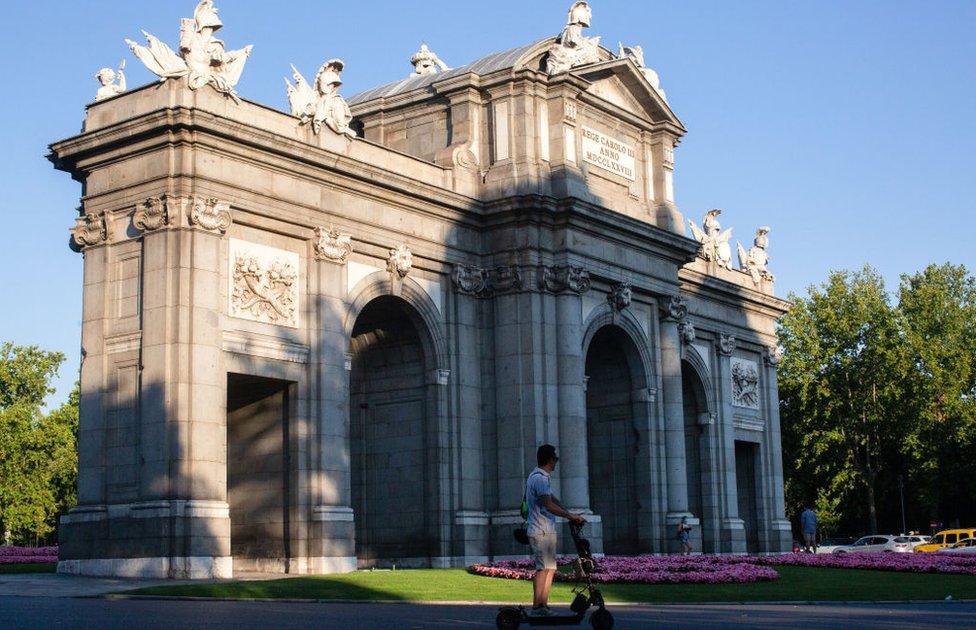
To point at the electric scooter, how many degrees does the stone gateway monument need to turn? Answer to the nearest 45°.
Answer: approximately 45° to its right

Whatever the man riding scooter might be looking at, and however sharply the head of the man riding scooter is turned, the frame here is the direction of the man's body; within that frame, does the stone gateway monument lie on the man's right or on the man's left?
on the man's left

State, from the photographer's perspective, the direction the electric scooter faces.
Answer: facing to the right of the viewer

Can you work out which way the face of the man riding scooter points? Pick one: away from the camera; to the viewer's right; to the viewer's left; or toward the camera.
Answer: to the viewer's right

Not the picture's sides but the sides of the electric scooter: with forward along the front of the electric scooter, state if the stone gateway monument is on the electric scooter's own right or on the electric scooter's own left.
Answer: on the electric scooter's own left

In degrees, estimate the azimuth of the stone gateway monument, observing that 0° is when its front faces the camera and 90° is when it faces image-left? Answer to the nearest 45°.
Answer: approximately 315°

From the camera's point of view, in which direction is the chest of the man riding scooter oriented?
to the viewer's right

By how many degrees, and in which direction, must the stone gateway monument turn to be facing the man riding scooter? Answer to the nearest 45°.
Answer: approximately 45° to its right
